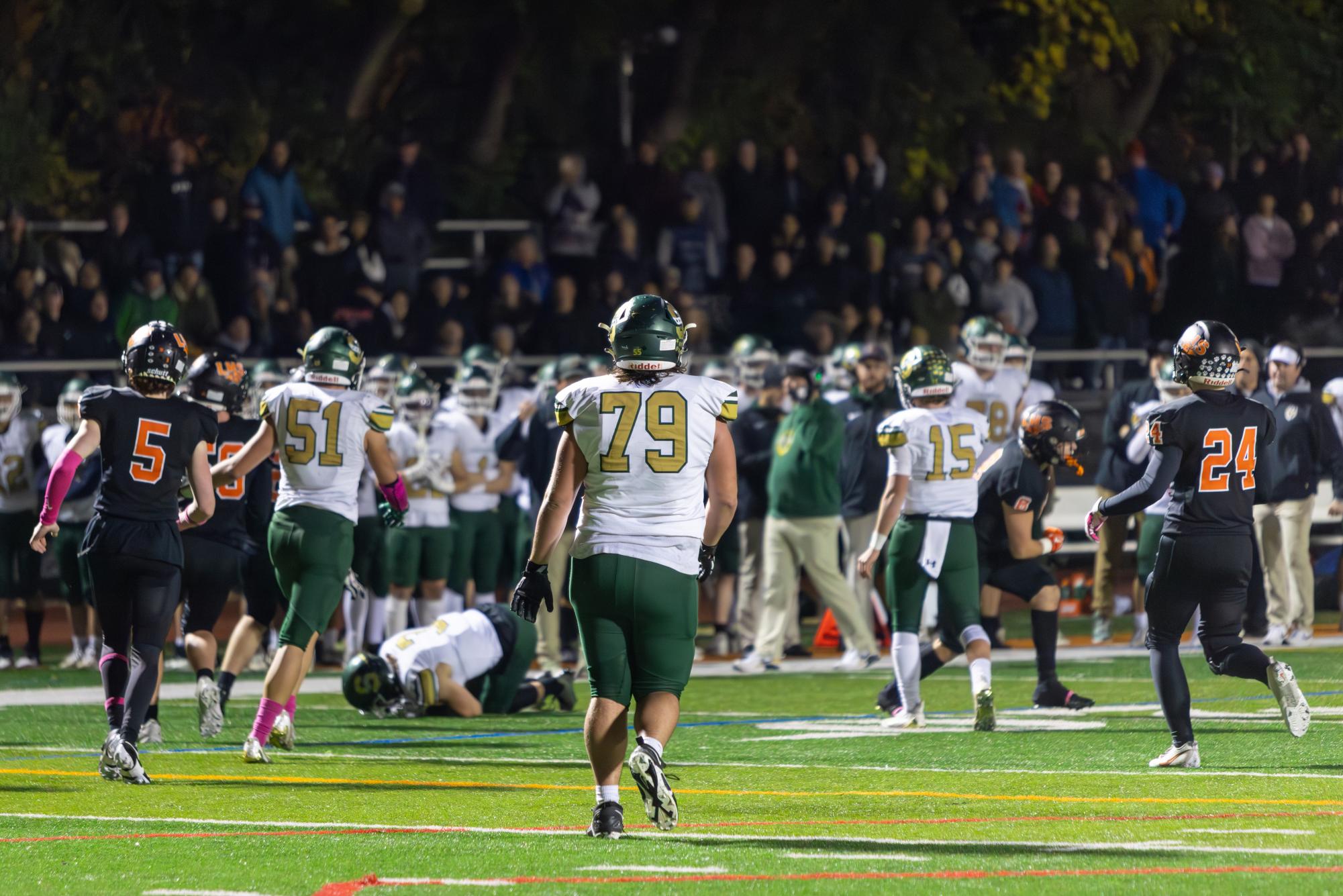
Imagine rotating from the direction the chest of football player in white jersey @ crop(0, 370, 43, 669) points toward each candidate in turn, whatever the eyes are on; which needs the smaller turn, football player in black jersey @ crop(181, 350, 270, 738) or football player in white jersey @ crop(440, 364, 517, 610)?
the football player in black jersey

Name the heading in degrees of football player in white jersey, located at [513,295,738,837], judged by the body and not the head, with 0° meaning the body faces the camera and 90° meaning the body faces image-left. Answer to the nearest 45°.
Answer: approximately 180°

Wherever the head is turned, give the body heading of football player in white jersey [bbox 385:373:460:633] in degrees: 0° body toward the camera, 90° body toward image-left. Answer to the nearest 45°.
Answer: approximately 0°

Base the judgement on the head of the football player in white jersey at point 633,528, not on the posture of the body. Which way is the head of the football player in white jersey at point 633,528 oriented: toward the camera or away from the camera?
away from the camera

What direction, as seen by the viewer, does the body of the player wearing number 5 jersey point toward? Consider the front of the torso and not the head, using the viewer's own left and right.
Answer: facing away from the viewer

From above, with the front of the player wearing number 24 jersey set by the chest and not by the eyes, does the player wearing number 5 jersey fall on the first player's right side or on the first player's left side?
on the first player's left side
